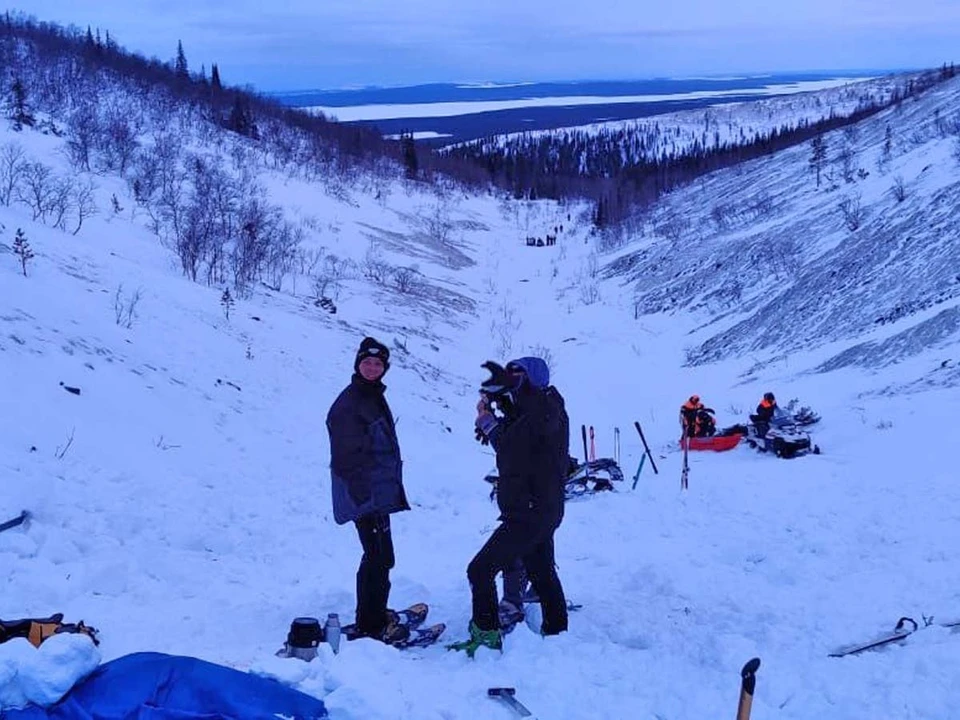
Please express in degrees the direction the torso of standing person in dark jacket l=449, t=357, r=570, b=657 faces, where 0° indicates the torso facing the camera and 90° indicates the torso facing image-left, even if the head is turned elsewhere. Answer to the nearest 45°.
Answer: approximately 90°

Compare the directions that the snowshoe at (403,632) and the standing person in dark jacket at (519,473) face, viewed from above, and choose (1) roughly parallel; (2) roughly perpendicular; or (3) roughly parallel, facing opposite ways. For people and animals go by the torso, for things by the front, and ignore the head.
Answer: roughly parallel, facing opposite ways

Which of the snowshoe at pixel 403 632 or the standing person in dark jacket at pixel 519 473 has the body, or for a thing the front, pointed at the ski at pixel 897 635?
the snowshoe

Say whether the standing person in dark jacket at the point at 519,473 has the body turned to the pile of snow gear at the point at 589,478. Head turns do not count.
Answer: no

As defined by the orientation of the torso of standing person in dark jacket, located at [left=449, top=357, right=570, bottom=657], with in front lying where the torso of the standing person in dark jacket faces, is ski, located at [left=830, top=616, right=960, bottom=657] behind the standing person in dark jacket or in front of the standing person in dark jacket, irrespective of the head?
behind

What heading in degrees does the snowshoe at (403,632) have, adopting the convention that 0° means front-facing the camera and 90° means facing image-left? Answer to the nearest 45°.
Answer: approximately 270°

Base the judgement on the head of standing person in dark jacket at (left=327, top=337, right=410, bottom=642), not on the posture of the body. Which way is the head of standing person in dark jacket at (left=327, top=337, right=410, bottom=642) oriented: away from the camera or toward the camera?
toward the camera

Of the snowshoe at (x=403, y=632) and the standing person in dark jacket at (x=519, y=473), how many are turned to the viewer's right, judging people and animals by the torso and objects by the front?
1

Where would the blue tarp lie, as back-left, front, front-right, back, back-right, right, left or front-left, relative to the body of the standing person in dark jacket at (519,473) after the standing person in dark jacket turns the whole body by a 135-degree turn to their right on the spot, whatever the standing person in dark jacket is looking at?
back

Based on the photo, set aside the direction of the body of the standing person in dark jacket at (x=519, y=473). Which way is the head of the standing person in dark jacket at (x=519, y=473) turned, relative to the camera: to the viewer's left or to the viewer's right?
to the viewer's left

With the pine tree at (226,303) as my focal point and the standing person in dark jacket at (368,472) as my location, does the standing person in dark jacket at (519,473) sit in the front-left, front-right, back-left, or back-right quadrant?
back-right

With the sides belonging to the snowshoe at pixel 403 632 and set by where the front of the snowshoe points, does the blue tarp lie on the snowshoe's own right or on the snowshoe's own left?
on the snowshoe's own right
